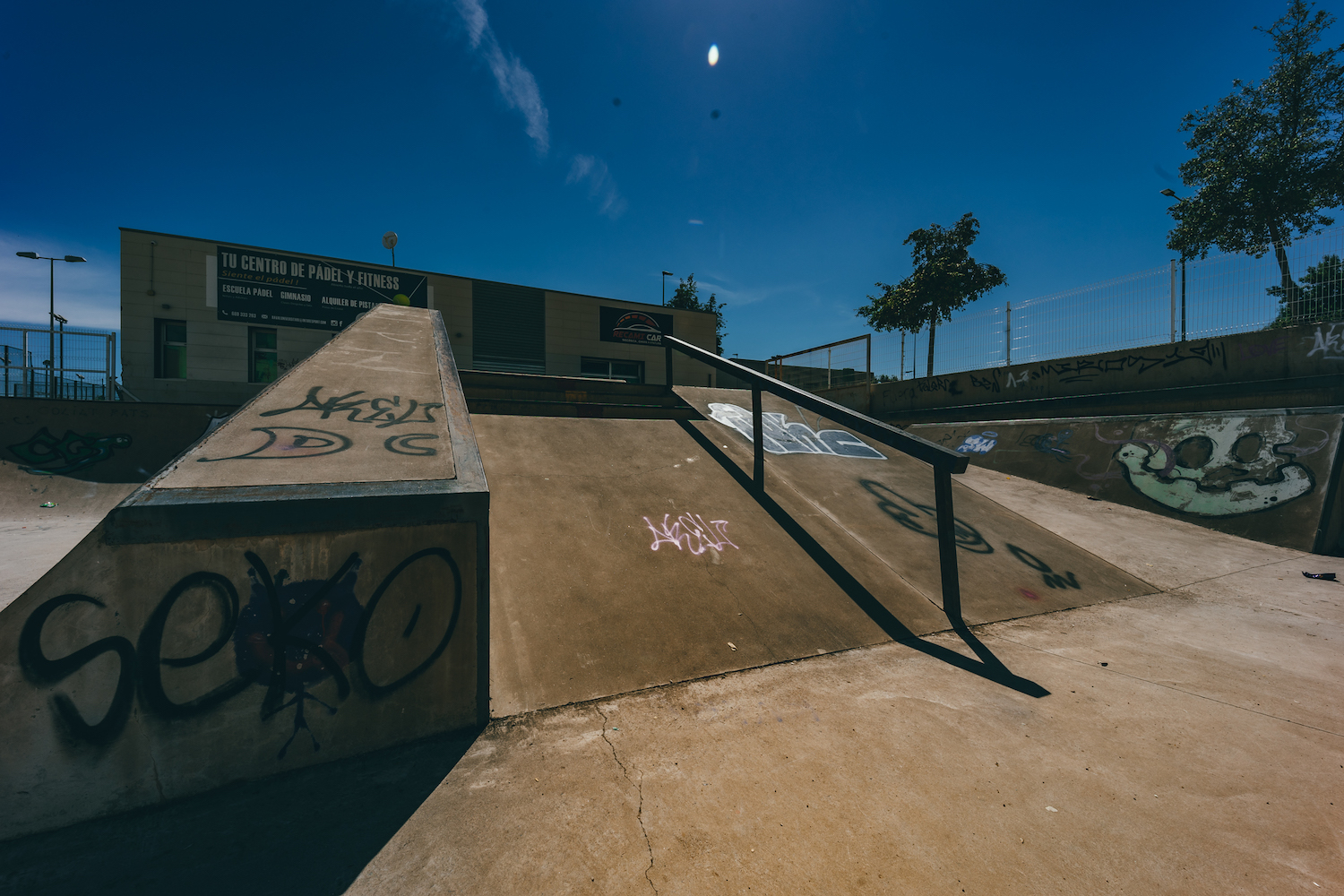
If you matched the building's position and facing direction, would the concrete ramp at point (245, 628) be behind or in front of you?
in front

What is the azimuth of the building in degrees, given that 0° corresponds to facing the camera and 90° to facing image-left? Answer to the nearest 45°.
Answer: approximately 315°

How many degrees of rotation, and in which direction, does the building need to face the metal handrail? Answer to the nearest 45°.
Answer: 0° — it already faces it

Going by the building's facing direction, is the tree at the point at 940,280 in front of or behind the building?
in front

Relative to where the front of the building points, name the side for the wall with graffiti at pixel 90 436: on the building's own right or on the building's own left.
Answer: on the building's own right

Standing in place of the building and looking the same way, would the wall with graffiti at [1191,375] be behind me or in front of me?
in front
